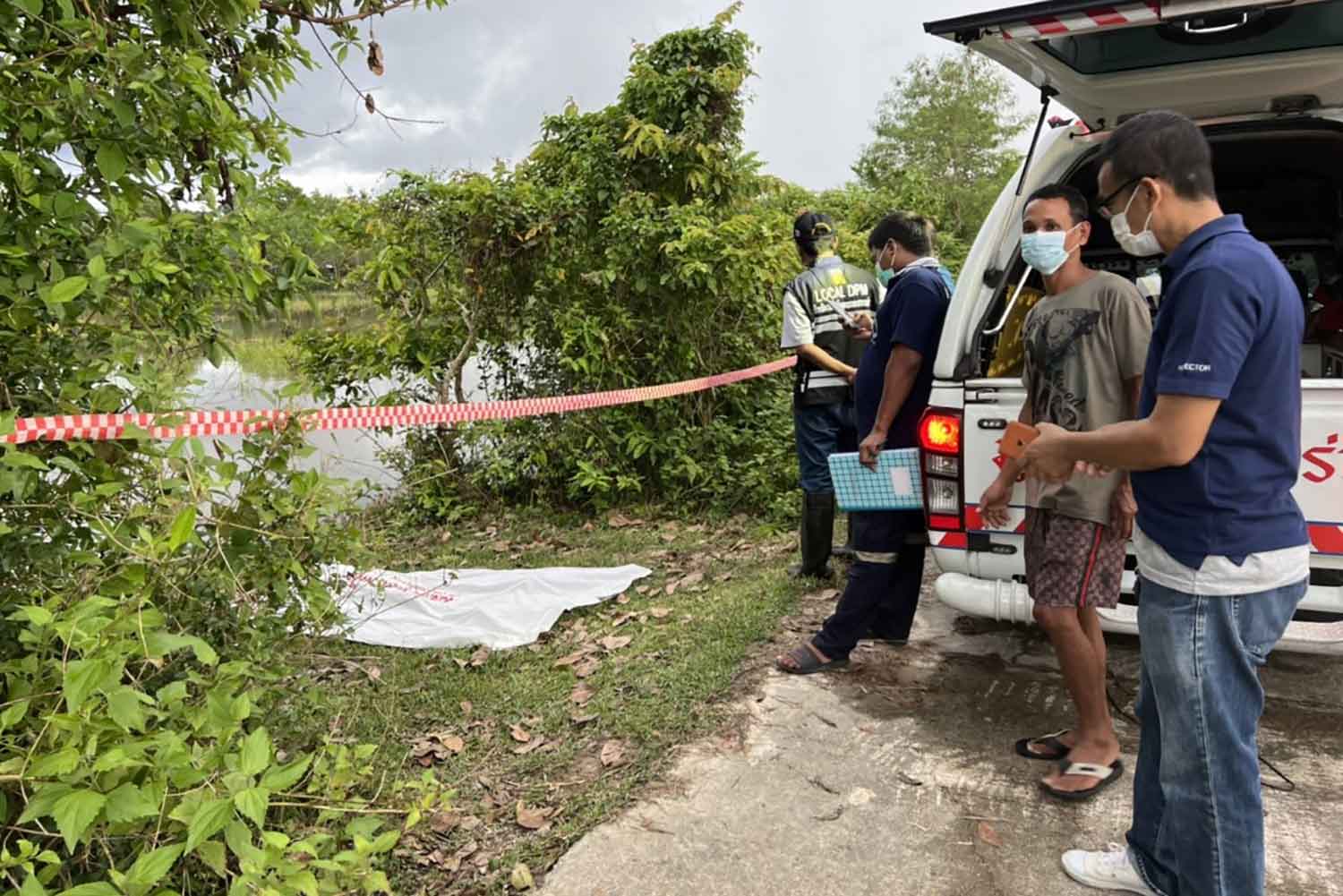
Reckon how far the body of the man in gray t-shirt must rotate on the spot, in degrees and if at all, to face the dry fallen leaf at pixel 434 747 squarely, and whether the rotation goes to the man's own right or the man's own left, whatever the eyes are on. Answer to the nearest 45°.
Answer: approximately 45° to the man's own right

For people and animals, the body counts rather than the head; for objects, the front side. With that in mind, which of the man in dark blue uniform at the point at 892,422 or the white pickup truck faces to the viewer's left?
the man in dark blue uniform

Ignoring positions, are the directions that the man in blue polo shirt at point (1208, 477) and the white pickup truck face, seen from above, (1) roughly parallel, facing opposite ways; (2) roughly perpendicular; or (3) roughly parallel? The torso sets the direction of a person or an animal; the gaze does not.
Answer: roughly perpendicular

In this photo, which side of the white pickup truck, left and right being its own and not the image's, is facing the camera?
back

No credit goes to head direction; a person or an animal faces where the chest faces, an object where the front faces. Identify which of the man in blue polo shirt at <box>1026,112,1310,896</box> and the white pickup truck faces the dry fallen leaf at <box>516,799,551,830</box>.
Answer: the man in blue polo shirt

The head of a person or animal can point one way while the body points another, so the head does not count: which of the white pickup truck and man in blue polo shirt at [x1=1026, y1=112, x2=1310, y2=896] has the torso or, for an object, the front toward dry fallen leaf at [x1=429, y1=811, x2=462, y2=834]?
the man in blue polo shirt

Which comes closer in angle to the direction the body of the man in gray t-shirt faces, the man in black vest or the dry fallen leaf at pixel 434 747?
the dry fallen leaf

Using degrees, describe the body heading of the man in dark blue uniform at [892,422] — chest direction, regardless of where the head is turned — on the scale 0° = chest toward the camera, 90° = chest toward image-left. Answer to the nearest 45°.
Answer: approximately 90°

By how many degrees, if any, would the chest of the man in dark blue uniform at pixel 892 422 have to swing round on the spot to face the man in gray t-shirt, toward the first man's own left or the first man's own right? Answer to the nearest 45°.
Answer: approximately 135° to the first man's own left

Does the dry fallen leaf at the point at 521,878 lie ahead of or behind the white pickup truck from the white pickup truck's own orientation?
behind

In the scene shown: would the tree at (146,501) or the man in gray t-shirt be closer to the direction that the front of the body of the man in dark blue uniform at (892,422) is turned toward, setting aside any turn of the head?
the tree

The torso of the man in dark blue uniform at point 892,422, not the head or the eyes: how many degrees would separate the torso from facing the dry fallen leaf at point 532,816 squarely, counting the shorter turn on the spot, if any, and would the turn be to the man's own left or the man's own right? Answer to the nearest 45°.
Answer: approximately 45° to the man's own left

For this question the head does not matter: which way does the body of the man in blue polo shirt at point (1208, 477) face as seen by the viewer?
to the viewer's left
